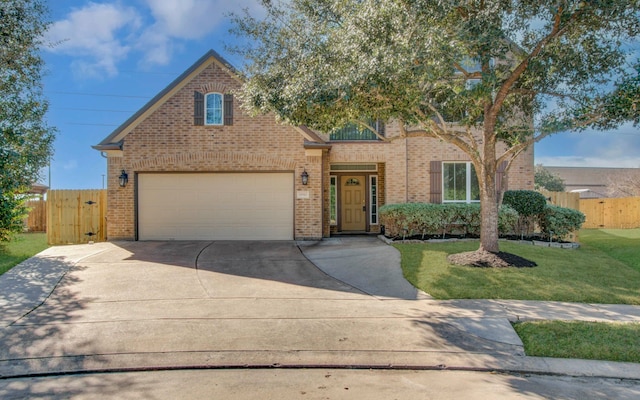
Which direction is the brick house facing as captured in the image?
toward the camera

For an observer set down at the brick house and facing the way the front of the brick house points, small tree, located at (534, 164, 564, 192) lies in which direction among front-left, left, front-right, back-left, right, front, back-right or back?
back-left

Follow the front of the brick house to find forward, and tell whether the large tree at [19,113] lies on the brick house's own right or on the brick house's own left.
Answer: on the brick house's own right

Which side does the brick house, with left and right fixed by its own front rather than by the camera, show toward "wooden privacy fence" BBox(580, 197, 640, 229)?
left

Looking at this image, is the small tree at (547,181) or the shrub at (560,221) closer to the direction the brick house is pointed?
the shrub

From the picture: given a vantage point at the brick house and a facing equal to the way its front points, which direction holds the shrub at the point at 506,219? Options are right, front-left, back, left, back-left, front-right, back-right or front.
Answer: left

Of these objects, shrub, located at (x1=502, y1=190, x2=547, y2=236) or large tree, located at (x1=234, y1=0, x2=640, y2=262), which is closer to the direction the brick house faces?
the large tree

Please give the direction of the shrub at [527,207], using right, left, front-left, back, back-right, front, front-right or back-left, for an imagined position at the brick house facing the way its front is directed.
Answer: left

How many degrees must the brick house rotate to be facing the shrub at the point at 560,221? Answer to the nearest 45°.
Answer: approximately 90° to its left

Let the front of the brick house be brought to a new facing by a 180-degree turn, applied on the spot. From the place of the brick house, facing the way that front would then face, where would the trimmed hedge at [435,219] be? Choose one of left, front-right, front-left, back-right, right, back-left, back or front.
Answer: right
